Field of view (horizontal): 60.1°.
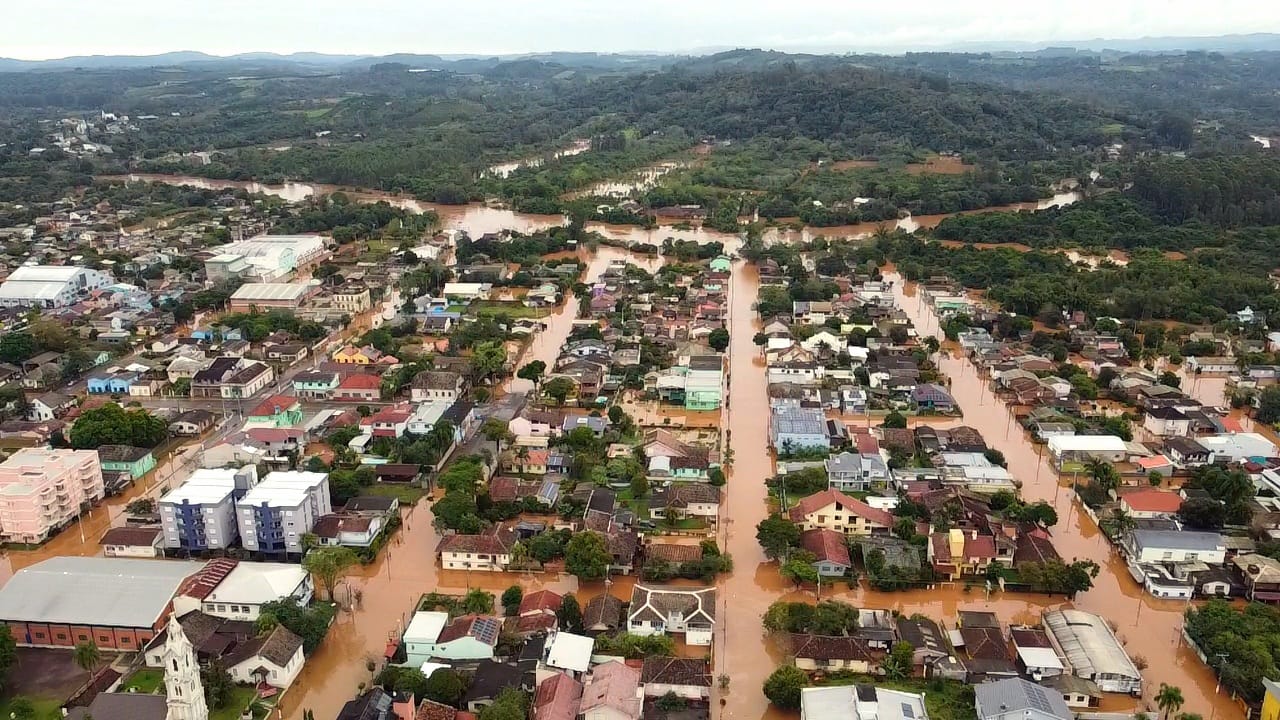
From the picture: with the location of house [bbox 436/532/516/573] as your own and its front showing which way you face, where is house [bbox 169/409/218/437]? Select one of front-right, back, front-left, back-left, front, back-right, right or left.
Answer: back-right

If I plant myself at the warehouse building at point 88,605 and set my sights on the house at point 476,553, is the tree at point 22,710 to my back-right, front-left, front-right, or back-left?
back-right

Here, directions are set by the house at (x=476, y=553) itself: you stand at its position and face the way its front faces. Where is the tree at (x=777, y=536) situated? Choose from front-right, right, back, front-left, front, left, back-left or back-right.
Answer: left

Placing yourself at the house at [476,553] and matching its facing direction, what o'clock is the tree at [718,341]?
The tree is roughly at 7 o'clock from the house.

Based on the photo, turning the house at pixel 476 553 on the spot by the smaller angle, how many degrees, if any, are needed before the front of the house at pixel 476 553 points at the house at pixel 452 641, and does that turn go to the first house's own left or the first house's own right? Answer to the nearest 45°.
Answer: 0° — it already faces it

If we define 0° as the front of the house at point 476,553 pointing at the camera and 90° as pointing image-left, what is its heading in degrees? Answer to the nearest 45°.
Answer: approximately 0°

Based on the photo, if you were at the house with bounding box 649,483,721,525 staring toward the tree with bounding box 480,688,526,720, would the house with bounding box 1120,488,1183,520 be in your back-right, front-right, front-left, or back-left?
back-left

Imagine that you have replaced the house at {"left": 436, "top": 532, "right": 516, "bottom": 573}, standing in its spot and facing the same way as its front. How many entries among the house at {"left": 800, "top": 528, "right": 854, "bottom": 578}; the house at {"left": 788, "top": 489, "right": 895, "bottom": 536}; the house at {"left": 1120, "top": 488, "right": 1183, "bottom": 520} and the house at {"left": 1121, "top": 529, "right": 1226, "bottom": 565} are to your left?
4

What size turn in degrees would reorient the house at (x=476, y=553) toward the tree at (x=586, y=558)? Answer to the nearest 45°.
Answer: approximately 45° to its left

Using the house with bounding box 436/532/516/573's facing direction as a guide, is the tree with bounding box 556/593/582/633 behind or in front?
in front

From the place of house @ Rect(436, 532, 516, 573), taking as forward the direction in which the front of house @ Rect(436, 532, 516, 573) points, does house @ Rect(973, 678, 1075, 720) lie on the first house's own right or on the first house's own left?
on the first house's own left

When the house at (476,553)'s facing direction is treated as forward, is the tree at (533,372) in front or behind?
behind

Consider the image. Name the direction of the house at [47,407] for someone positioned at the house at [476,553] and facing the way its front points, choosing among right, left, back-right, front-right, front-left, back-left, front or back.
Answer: back-right

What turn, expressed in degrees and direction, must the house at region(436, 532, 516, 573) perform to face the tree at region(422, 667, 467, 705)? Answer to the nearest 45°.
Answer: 0° — it already faces it

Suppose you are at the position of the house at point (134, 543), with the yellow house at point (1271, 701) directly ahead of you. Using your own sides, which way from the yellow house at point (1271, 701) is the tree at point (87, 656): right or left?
right
